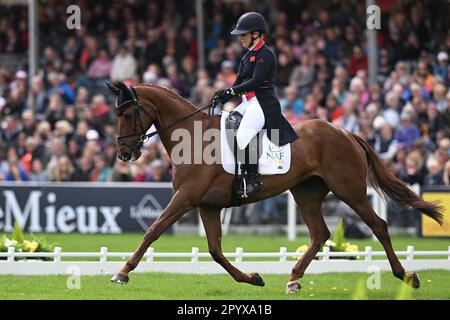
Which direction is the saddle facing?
to the viewer's left

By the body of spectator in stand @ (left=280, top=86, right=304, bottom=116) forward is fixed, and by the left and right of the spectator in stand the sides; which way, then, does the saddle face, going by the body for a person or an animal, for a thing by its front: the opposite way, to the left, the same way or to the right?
to the right

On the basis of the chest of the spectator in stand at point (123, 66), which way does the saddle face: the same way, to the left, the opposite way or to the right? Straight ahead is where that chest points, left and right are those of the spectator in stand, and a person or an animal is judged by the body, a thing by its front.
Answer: to the right

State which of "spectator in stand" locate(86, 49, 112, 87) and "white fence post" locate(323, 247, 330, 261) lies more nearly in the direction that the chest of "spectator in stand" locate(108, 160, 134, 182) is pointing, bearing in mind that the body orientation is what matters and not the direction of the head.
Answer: the white fence post

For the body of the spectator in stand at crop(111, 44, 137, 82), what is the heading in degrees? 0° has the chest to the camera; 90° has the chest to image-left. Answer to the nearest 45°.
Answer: approximately 0°

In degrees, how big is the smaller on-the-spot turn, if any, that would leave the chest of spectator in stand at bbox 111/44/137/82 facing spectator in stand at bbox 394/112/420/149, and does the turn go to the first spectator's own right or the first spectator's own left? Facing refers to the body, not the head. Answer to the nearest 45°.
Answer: approximately 45° to the first spectator's own left

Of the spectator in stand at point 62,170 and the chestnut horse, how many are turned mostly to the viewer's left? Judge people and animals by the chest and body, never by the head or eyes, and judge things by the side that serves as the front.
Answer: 1

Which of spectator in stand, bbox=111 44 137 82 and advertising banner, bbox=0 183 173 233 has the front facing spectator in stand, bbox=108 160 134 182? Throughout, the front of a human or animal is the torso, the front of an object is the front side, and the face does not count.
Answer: spectator in stand, bbox=111 44 137 82

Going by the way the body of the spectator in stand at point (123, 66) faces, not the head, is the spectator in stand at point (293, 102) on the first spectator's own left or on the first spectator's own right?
on the first spectator's own left

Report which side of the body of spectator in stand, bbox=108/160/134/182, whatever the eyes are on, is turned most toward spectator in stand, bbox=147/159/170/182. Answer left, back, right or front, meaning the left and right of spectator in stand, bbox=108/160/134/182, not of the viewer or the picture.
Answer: left
